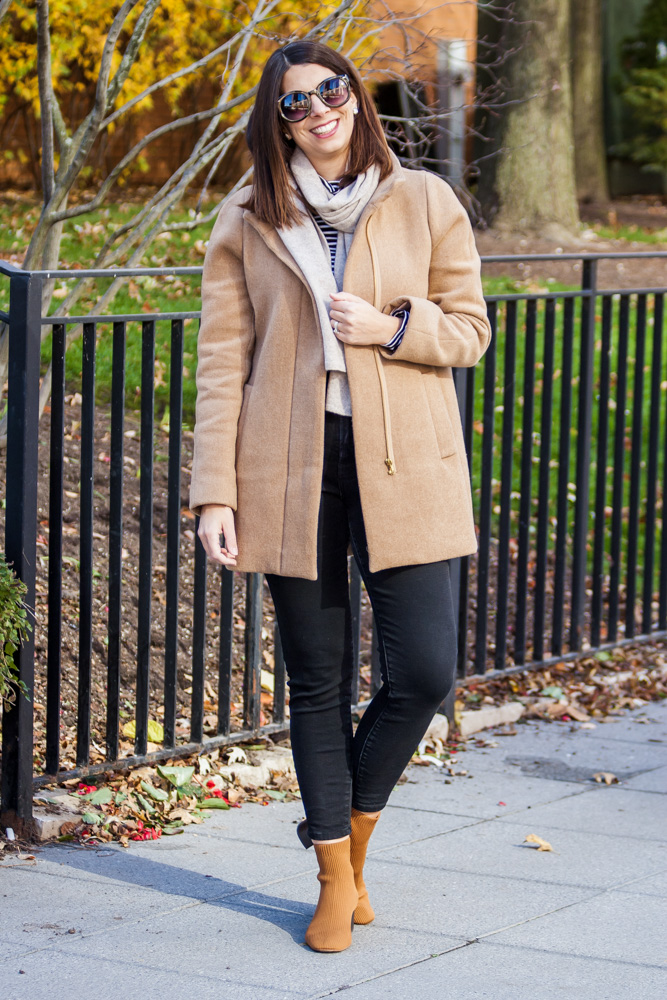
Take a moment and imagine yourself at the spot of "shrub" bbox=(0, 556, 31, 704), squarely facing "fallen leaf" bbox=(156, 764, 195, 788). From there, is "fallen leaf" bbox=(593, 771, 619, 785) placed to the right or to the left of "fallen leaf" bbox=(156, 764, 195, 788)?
right

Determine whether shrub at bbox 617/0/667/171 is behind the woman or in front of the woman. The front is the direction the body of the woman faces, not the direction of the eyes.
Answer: behind

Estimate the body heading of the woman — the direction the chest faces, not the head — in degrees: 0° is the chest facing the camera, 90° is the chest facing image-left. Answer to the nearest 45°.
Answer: approximately 0°

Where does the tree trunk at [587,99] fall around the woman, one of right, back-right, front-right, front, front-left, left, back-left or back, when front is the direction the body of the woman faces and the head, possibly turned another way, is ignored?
back

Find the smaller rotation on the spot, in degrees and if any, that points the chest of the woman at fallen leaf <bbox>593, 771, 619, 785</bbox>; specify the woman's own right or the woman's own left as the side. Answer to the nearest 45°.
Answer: approximately 135° to the woman's own left

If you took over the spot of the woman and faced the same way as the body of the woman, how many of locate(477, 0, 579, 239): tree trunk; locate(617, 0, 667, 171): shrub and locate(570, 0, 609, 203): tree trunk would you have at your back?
3

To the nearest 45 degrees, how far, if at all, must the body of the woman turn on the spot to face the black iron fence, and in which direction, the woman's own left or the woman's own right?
approximately 180°
